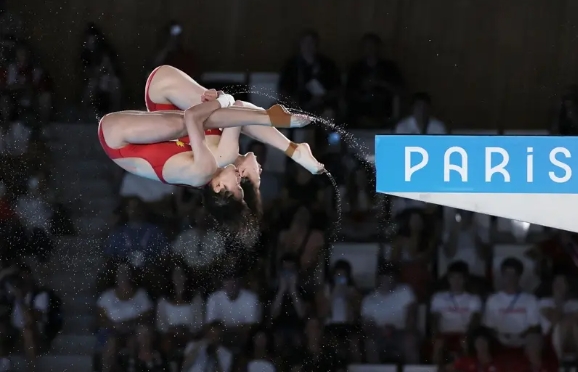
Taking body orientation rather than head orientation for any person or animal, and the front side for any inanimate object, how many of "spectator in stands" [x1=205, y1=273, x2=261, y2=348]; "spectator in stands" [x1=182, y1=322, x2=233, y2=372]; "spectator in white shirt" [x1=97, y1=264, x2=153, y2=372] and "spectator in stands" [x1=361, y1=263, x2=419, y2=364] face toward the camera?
4

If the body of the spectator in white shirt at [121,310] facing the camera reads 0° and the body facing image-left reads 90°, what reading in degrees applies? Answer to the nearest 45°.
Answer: approximately 0°

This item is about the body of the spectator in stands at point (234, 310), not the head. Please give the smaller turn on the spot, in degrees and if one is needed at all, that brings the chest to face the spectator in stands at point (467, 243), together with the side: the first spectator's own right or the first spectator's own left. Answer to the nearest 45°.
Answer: approximately 90° to the first spectator's own left

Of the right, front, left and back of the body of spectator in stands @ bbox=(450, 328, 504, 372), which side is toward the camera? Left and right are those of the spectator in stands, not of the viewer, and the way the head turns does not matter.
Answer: front

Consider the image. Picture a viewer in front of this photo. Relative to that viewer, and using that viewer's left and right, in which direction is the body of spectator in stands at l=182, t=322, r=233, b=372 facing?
facing the viewer

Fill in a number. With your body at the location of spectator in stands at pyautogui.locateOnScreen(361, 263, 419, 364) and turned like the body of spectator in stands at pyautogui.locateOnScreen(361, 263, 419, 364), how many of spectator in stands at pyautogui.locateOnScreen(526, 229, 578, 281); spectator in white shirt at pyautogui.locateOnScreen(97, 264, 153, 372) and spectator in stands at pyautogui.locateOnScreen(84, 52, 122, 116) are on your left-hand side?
1

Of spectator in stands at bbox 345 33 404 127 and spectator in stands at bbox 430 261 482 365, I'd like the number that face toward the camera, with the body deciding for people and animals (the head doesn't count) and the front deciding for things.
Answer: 2

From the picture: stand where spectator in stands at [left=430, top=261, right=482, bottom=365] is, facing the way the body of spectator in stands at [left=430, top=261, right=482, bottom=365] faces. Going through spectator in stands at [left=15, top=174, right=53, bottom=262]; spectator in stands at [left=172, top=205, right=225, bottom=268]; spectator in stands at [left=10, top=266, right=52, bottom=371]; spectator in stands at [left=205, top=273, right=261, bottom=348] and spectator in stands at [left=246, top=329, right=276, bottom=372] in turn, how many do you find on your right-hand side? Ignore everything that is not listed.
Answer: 5

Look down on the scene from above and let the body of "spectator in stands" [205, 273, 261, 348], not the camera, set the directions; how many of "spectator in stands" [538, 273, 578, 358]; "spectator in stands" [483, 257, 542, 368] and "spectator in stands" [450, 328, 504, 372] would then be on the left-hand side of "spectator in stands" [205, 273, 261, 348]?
3

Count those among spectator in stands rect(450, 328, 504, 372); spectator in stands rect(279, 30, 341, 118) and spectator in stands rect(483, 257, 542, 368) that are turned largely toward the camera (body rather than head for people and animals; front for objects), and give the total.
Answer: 3

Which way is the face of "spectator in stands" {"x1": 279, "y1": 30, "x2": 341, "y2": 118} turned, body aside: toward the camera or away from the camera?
toward the camera

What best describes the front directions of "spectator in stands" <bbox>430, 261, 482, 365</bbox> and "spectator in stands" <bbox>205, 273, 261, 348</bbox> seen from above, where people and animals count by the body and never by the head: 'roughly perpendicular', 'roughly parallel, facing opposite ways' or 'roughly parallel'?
roughly parallel
